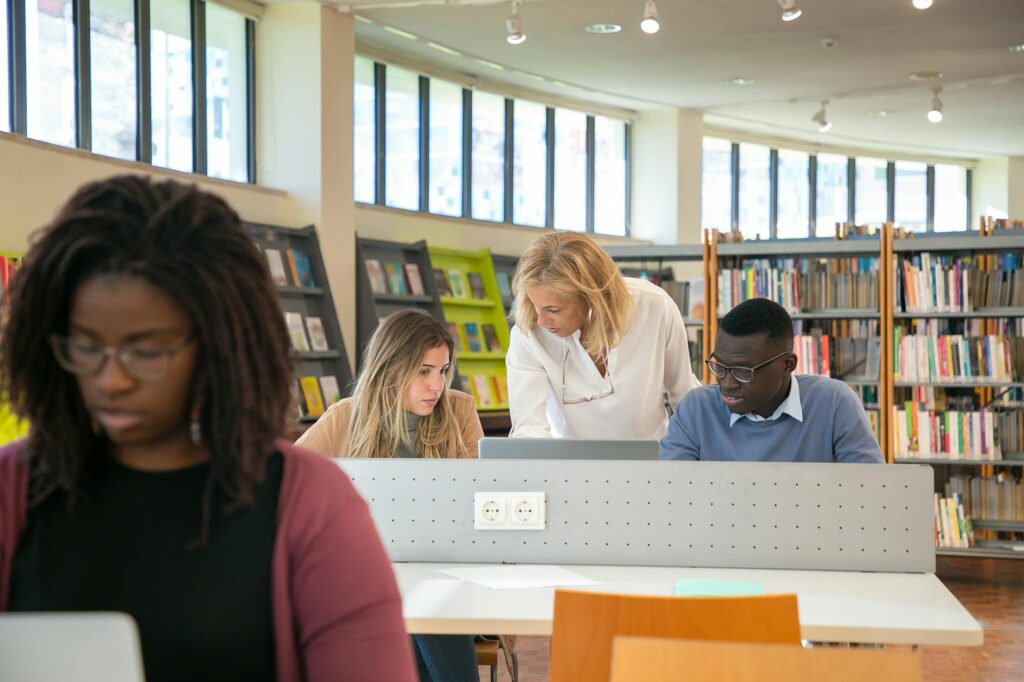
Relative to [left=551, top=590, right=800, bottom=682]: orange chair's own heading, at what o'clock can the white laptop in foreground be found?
The white laptop in foreground is roughly at 7 o'clock from the orange chair.

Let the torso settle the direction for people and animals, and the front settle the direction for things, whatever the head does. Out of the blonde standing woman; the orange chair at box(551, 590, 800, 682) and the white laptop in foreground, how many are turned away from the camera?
2

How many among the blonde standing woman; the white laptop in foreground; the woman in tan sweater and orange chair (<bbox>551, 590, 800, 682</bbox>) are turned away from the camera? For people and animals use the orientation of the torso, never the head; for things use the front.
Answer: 2

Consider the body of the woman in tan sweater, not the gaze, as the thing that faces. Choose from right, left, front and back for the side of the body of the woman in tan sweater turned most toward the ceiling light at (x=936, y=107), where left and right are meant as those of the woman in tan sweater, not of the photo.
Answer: left

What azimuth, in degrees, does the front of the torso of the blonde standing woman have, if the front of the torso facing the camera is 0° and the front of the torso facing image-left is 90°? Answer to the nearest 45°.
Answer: approximately 45°

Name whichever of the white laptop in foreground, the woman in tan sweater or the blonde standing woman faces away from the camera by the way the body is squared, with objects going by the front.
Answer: the white laptop in foreground

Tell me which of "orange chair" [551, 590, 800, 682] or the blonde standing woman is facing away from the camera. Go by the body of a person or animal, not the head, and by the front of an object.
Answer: the orange chair

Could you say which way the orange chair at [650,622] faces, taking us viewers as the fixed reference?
facing away from the viewer

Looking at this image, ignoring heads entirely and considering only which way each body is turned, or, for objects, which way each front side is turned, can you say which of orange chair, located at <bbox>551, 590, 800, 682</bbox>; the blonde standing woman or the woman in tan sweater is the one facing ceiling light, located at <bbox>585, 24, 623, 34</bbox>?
the orange chair

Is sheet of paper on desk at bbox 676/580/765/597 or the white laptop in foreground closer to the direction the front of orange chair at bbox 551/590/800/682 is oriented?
the sheet of paper on desk

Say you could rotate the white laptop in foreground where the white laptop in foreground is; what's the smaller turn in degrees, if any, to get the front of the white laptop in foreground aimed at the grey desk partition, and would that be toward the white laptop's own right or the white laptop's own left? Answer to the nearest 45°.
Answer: approximately 45° to the white laptop's own right

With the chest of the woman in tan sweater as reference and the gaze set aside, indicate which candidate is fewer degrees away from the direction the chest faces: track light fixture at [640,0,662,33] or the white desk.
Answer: the white desk

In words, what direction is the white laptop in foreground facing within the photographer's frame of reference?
facing away from the viewer

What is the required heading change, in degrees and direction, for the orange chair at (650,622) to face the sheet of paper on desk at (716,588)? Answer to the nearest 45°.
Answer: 0° — it already faces it
